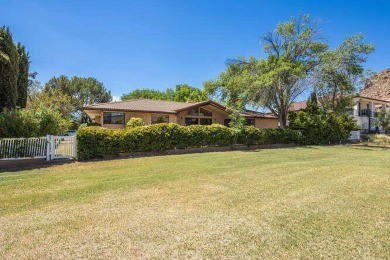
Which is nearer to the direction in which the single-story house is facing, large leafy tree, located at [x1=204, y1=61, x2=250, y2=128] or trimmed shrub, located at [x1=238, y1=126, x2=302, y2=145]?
the trimmed shrub

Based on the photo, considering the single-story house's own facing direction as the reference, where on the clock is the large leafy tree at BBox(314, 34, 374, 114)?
The large leafy tree is roughly at 9 o'clock from the single-story house.

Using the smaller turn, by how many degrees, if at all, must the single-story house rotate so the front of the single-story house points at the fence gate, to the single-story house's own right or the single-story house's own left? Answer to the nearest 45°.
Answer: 0° — it already faces it

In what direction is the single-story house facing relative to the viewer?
toward the camera

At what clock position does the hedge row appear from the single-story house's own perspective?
The hedge row is roughly at 12 o'clock from the single-story house.

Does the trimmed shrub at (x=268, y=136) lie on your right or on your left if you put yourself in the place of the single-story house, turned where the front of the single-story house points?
on your left

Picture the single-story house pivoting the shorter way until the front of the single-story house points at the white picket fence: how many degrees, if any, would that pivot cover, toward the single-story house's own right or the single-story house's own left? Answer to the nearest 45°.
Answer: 0° — it already faces it

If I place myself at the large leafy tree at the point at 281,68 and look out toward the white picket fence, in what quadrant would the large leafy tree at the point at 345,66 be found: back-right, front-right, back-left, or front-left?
back-left

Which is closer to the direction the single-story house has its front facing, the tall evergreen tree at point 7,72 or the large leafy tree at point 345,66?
the tall evergreen tree

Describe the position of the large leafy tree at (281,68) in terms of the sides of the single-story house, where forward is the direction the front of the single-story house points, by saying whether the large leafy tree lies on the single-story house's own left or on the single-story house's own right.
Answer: on the single-story house's own left

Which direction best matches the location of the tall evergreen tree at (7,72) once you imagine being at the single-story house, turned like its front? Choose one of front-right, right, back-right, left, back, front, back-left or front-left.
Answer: front-right

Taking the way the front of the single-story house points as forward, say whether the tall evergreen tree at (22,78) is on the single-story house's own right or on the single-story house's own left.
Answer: on the single-story house's own right

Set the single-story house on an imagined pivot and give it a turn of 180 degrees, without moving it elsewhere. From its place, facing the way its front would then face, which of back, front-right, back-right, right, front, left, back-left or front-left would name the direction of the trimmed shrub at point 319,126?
right

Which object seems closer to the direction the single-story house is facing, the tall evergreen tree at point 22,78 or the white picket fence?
the white picket fence

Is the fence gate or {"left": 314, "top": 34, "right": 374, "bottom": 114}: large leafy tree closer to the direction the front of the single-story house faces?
the fence gate
